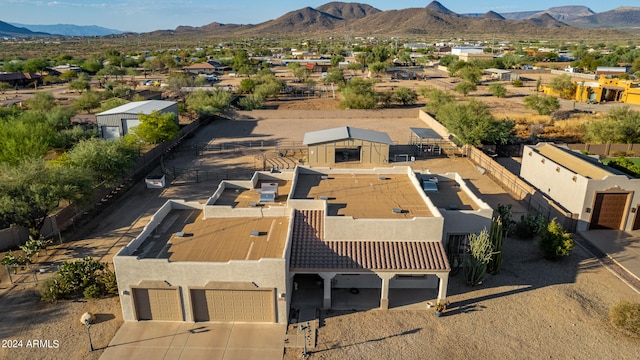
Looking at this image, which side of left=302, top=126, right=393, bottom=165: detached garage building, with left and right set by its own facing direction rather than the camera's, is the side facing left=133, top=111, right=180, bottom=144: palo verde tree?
right

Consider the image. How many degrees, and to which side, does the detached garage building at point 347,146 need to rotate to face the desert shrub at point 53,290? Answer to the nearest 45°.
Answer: approximately 45° to its right

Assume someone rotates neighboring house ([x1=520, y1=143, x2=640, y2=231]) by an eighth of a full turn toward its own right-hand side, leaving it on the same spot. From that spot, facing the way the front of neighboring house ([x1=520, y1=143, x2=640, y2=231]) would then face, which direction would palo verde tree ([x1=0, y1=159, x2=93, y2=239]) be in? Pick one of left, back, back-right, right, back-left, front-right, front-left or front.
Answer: front-right

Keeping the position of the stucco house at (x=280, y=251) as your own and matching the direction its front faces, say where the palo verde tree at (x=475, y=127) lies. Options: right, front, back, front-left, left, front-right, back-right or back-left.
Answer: back-left

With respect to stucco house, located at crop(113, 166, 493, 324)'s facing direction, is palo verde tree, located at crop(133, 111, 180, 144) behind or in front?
behind

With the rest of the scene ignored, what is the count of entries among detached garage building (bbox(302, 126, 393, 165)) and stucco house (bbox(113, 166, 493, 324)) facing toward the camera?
2

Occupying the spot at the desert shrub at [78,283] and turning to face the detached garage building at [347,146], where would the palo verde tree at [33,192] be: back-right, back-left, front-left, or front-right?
front-left

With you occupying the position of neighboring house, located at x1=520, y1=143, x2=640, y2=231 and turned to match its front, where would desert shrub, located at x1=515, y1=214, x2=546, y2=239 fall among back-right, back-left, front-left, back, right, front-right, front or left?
right

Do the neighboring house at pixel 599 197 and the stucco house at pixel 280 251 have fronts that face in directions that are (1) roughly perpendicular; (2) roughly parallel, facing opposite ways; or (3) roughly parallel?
roughly parallel

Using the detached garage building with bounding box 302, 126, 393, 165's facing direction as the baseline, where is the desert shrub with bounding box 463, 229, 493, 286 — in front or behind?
in front

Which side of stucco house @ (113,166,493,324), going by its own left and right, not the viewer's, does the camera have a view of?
front

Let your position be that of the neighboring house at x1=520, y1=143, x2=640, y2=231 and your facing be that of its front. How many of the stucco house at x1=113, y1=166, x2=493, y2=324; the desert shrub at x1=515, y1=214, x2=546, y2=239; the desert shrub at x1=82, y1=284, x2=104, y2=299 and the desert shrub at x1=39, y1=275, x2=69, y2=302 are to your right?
4

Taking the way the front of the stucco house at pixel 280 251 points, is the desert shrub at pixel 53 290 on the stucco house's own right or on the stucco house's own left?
on the stucco house's own right

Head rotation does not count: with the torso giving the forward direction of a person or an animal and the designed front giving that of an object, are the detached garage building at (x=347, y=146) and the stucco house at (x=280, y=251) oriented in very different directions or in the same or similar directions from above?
same or similar directions

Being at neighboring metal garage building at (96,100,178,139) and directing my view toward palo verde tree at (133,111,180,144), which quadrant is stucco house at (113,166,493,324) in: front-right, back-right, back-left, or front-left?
front-right
